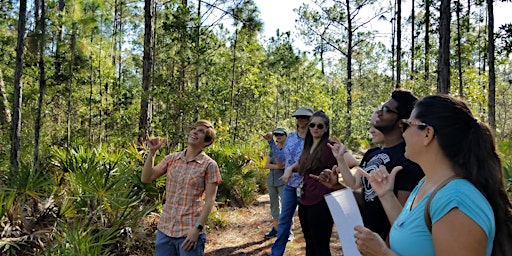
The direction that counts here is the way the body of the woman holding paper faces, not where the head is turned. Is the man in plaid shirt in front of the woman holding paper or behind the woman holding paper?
in front

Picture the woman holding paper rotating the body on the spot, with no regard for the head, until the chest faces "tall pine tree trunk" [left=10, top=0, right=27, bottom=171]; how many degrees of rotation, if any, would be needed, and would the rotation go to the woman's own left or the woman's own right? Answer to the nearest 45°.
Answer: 0° — they already face it

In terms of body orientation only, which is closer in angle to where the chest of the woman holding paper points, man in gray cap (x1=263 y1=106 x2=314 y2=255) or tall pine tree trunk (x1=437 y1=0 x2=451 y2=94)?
the man in gray cap

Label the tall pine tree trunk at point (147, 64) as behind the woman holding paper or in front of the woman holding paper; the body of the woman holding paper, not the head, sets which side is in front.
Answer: in front

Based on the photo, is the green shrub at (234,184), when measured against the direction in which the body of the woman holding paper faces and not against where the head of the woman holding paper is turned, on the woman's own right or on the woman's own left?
on the woman's own right

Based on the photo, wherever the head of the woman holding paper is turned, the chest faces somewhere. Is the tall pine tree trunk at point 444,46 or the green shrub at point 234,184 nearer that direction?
the green shrub

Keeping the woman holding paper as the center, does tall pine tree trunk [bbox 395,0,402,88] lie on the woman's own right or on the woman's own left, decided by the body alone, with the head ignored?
on the woman's own right

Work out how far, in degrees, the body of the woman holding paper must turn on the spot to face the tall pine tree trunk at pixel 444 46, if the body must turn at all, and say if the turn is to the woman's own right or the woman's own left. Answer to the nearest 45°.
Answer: approximately 90° to the woman's own right

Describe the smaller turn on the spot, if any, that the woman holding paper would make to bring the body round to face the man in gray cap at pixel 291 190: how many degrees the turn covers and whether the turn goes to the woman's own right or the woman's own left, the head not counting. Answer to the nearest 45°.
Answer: approximately 45° to the woman's own right

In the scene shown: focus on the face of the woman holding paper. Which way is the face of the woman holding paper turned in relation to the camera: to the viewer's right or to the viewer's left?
to the viewer's left

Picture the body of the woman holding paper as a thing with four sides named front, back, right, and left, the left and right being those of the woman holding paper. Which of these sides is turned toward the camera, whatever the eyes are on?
left
